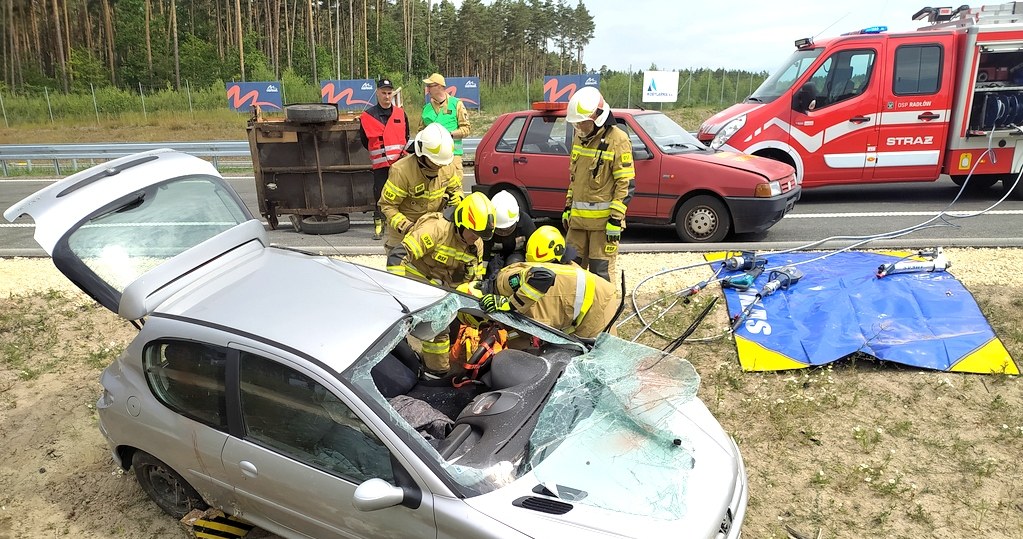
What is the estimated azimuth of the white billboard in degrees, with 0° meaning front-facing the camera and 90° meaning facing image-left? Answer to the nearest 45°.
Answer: approximately 0°

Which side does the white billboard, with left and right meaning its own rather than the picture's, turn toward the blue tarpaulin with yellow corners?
front

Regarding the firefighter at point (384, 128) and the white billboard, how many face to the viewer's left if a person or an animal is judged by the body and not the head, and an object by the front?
0

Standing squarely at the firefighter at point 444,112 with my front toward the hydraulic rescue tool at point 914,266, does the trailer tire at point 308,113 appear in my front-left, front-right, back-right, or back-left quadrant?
back-right

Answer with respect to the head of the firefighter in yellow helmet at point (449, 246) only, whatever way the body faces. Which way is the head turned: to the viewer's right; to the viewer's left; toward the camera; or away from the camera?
to the viewer's right

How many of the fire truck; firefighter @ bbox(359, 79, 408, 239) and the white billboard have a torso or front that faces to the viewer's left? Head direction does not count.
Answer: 1

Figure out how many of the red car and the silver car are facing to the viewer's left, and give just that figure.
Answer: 0

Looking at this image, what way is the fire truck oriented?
to the viewer's left

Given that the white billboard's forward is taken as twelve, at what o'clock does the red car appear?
The red car is roughly at 12 o'clock from the white billboard.

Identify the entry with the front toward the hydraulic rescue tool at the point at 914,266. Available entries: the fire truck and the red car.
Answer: the red car
